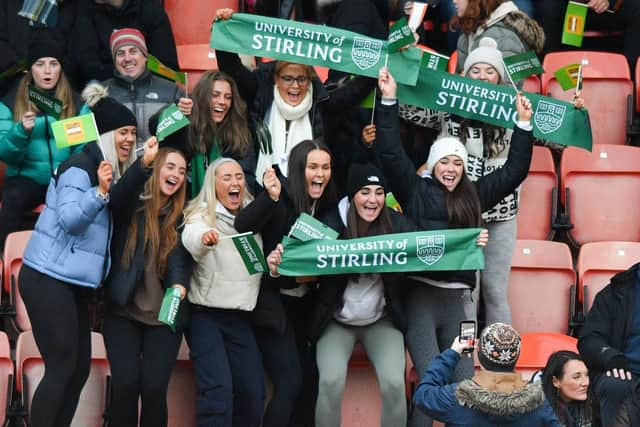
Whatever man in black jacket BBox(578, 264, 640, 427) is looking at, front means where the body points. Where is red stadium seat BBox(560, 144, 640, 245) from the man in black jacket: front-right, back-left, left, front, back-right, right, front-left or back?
back

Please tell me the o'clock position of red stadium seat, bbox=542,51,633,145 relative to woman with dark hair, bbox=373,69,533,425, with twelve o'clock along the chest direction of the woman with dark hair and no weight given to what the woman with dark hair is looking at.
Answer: The red stadium seat is roughly at 7 o'clock from the woman with dark hair.

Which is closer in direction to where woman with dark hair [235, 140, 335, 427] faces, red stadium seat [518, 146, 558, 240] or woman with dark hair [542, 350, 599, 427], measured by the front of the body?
the woman with dark hair

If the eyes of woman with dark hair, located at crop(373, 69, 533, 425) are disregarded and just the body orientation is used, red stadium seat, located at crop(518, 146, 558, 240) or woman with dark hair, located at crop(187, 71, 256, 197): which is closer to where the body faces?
the woman with dark hair

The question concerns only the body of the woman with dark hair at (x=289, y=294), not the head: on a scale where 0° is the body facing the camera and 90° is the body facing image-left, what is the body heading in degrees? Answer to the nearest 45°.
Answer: approximately 315°

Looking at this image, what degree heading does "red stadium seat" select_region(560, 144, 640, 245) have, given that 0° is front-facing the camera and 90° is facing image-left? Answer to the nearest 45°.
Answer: approximately 0°
